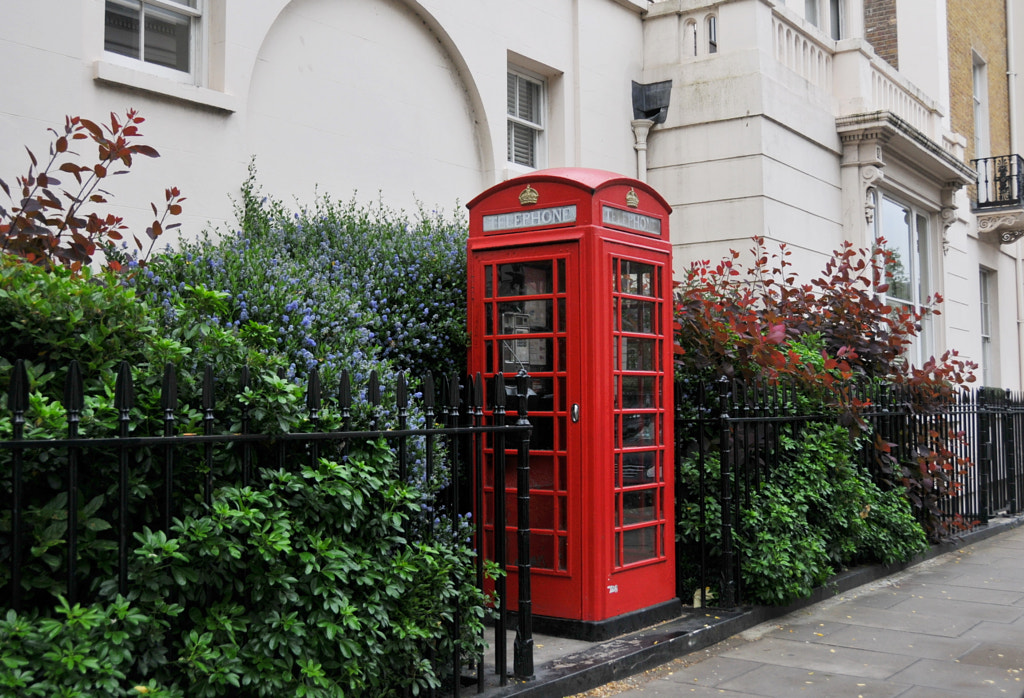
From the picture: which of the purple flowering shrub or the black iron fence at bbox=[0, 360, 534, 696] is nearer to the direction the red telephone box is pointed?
the black iron fence

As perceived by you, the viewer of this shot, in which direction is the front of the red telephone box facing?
facing the viewer and to the left of the viewer

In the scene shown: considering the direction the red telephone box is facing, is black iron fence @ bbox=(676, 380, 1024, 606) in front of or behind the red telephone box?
behind

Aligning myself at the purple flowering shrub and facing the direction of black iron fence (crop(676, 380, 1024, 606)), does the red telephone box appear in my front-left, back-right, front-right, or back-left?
front-right

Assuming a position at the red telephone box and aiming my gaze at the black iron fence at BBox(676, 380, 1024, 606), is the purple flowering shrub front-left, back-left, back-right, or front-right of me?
back-left

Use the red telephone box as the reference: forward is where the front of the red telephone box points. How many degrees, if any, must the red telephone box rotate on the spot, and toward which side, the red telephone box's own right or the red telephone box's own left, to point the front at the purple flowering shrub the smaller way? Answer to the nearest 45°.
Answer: approximately 45° to the red telephone box's own right

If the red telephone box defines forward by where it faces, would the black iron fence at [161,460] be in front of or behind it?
in front
